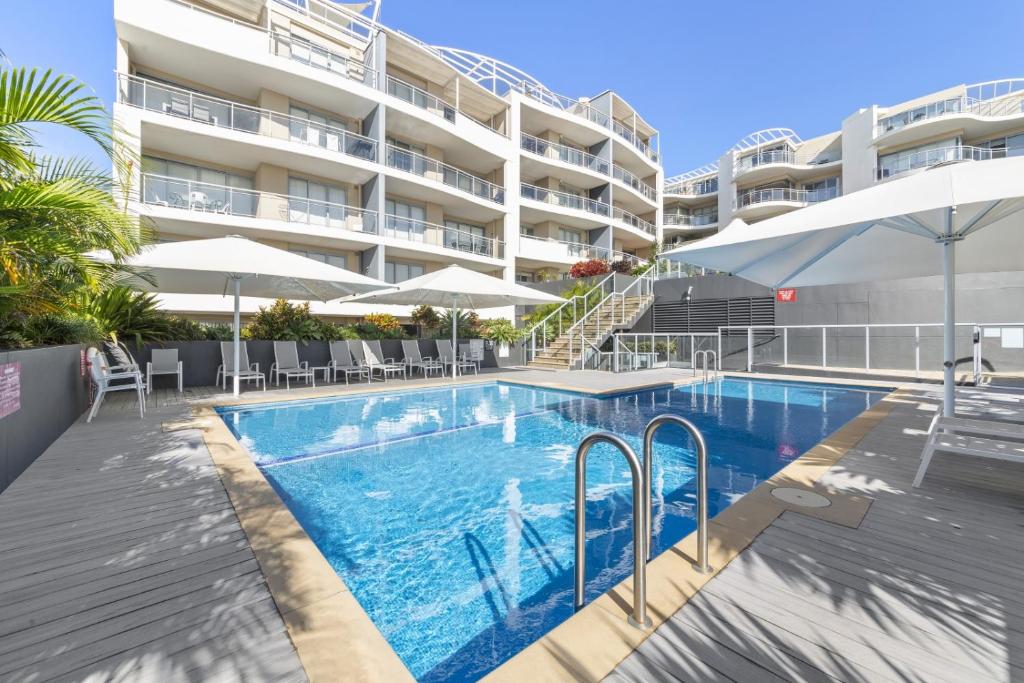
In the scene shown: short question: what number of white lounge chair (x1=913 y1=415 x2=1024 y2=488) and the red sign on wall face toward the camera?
1

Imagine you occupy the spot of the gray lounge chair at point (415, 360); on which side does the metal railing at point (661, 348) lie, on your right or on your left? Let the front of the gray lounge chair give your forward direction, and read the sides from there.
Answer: on your left

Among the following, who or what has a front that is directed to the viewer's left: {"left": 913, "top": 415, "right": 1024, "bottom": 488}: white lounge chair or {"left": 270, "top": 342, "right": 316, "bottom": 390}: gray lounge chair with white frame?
{"left": 913, "top": 415, "right": 1024, "bottom": 488}: white lounge chair

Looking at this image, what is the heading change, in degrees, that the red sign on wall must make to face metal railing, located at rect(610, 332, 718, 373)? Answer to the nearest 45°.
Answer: approximately 45° to its right

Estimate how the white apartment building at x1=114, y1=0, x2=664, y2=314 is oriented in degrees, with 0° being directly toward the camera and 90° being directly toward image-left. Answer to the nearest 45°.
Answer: approximately 315°

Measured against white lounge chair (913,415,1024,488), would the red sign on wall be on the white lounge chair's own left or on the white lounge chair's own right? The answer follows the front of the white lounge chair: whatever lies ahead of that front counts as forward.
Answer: on the white lounge chair's own right

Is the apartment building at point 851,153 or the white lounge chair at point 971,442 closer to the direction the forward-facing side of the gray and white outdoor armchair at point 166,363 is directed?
the white lounge chair

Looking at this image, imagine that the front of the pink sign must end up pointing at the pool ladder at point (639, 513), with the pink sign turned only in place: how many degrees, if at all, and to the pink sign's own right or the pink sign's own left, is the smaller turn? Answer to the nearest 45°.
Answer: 0° — it already faces it

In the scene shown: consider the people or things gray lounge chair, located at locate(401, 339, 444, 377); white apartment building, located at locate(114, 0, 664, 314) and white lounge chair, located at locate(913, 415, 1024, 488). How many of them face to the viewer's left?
1

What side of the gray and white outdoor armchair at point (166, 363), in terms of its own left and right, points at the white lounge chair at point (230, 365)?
left
